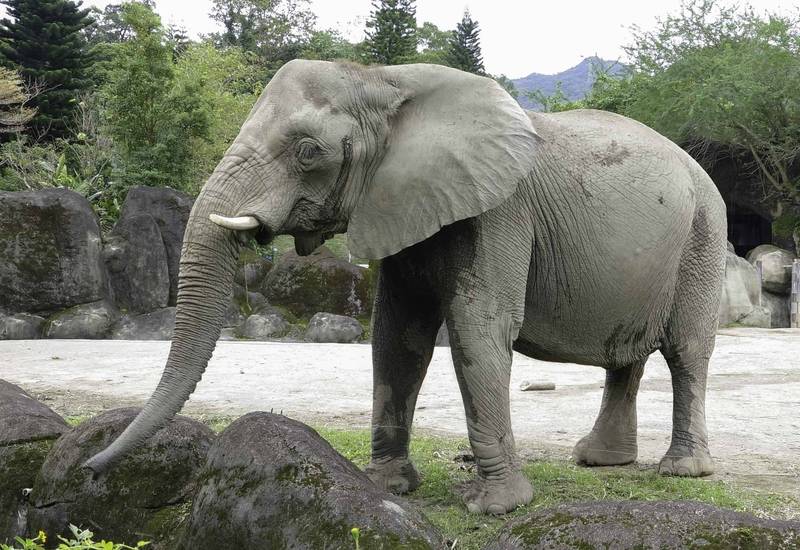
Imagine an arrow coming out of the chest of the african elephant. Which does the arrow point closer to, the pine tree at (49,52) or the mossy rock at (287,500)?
the mossy rock

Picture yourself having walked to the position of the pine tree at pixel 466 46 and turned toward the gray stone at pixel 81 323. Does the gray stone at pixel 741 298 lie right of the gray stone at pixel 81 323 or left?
left

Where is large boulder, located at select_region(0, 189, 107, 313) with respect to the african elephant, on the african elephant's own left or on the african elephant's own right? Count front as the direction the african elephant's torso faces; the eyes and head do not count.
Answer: on the african elephant's own right

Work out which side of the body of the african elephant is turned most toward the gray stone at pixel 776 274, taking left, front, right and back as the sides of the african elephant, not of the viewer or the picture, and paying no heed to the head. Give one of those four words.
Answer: back

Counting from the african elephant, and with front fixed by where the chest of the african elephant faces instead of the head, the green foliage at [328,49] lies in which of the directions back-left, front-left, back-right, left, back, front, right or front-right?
back-right

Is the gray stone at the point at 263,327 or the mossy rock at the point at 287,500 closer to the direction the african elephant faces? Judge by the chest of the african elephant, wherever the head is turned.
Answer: the mossy rock

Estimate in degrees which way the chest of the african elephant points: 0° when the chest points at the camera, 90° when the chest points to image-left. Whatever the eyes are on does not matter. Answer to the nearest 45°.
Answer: approximately 45°

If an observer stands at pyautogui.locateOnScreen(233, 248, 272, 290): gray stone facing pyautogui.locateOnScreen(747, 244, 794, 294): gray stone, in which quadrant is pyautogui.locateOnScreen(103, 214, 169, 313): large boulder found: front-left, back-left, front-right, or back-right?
back-right
